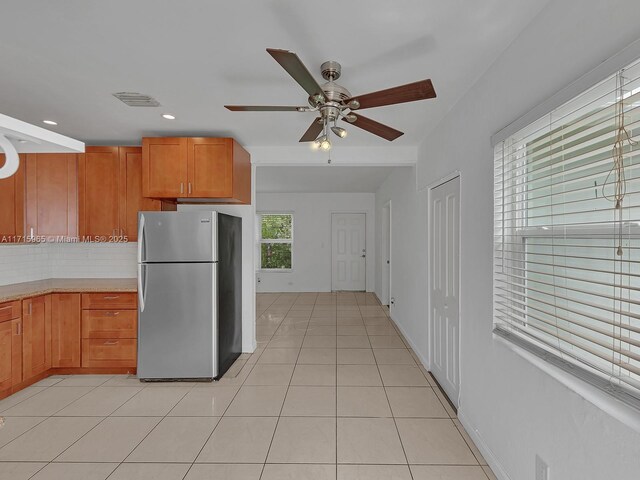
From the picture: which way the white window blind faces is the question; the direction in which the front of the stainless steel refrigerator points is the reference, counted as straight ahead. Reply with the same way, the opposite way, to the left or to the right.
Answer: to the right

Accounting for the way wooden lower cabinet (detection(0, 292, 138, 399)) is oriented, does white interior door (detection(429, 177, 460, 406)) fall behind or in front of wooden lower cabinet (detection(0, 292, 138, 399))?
in front

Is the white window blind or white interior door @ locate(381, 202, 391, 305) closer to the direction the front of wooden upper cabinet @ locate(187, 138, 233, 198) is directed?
the white window blind

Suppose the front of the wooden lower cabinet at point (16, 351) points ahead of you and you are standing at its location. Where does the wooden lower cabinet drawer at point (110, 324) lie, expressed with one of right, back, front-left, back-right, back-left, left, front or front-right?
front-left

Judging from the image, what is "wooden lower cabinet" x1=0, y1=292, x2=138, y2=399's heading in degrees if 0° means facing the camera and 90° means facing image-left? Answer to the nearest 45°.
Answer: approximately 315°

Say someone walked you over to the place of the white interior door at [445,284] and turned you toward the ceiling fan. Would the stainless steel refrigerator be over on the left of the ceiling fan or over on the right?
right

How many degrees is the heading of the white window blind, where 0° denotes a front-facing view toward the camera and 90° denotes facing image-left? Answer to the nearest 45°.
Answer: approximately 45°

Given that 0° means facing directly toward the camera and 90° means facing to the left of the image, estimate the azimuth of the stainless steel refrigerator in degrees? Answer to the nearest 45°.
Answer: approximately 0°

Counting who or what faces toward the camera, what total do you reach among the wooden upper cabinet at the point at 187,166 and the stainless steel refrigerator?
2
